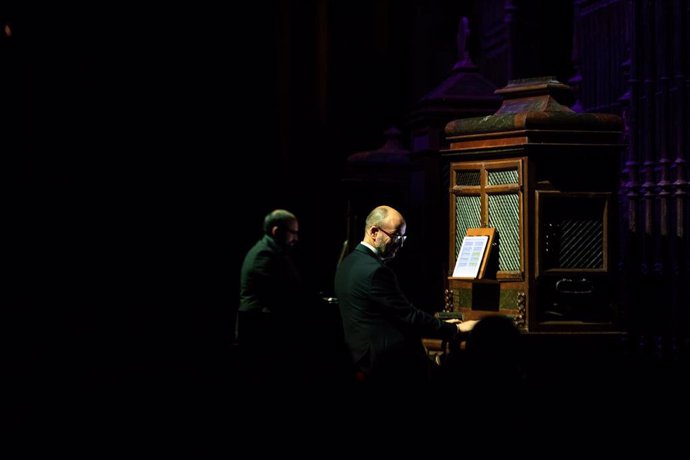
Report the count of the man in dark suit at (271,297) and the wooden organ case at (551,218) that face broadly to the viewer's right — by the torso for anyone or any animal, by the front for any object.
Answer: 1

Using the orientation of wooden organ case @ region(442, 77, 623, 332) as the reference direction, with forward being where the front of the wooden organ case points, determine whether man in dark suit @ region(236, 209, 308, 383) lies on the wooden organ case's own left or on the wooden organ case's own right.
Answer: on the wooden organ case's own right

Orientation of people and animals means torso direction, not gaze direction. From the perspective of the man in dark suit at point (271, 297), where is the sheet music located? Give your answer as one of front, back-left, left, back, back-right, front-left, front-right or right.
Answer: front-right

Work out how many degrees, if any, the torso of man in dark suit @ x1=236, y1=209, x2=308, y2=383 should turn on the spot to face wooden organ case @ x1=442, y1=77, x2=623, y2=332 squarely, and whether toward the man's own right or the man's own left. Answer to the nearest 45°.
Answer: approximately 45° to the man's own right

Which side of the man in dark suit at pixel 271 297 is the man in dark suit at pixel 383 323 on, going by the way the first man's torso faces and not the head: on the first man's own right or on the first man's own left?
on the first man's own right

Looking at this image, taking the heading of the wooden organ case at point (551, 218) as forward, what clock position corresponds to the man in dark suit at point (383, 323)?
The man in dark suit is roughly at 12 o'clock from the wooden organ case.

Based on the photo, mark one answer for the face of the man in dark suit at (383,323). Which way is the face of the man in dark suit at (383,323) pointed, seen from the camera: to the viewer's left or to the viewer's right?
to the viewer's right

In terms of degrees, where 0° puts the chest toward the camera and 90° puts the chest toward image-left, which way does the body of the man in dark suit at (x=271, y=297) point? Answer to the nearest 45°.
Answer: approximately 270°

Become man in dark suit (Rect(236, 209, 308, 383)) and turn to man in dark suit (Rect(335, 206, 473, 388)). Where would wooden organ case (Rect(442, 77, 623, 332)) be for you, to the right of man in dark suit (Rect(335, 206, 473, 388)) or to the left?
left
